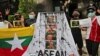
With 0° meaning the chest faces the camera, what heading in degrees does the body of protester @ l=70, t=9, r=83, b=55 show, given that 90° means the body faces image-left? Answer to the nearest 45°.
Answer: approximately 0°
